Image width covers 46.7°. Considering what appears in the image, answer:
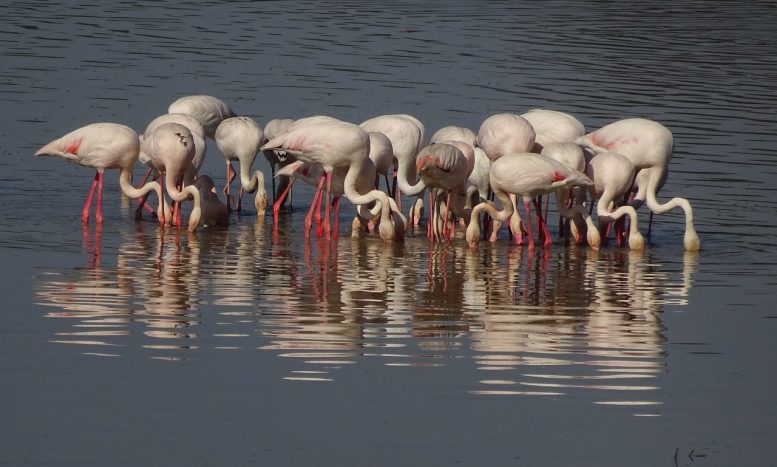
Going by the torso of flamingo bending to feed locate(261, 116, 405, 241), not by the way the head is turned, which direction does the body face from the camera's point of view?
to the viewer's right

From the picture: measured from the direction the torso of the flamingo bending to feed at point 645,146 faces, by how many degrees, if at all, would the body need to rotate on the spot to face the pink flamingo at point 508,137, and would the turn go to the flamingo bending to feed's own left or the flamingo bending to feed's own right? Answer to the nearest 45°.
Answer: approximately 180°

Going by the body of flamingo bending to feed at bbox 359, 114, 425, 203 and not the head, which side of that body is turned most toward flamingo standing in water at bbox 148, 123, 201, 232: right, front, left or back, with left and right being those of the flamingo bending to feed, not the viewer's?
back

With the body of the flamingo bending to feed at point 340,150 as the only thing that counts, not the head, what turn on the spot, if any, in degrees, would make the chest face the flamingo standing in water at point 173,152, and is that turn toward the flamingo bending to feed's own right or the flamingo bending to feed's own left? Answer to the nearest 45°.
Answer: approximately 180°

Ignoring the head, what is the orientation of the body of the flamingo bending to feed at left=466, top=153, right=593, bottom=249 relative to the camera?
to the viewer's left

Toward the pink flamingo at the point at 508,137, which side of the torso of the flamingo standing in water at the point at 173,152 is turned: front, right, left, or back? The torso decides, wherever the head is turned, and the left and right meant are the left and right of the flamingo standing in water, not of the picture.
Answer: left

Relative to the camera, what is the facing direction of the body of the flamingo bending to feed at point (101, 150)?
to the viewer's right

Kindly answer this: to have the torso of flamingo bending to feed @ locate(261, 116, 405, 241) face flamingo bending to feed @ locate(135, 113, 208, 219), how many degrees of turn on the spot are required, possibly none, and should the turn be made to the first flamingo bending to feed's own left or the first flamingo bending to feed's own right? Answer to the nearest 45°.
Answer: approximately 135° to the first flamingo bending to feed's own left
